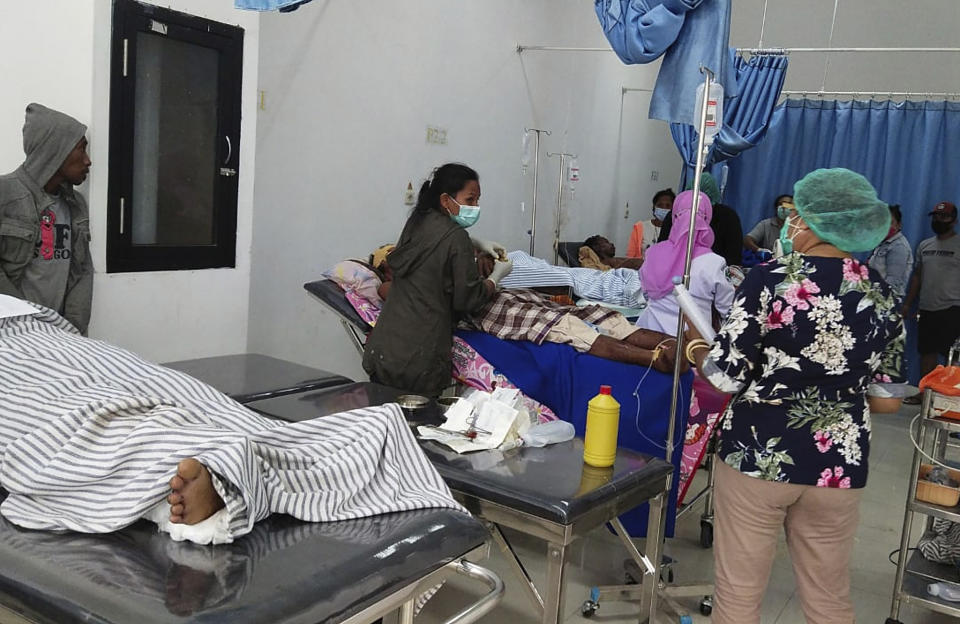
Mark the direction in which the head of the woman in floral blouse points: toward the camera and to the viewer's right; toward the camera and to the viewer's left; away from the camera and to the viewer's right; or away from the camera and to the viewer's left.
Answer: away from the camera and to the viewer's left

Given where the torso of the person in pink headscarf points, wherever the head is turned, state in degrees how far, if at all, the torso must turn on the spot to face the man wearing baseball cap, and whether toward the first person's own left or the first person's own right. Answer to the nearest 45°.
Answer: approximately 45° to the first person's own right

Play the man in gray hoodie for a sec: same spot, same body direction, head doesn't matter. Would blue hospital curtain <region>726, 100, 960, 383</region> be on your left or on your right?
on your left

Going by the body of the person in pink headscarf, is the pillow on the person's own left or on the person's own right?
on the person's own left

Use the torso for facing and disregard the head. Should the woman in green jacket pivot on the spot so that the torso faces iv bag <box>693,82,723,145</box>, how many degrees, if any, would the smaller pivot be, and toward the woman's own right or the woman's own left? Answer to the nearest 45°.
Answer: approximately 90° to the woman's own right

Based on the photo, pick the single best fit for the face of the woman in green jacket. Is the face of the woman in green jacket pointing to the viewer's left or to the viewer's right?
to the viewer's right

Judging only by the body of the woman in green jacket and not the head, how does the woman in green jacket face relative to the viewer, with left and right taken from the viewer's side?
facing away from the viewer and to the right of the viewer

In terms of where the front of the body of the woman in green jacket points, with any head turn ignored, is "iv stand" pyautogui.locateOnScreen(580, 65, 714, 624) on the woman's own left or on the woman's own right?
on the woman's own right

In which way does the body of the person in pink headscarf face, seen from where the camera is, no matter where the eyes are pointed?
away from the camera

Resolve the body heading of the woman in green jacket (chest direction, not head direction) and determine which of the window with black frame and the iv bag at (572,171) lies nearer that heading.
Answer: the iv bag
